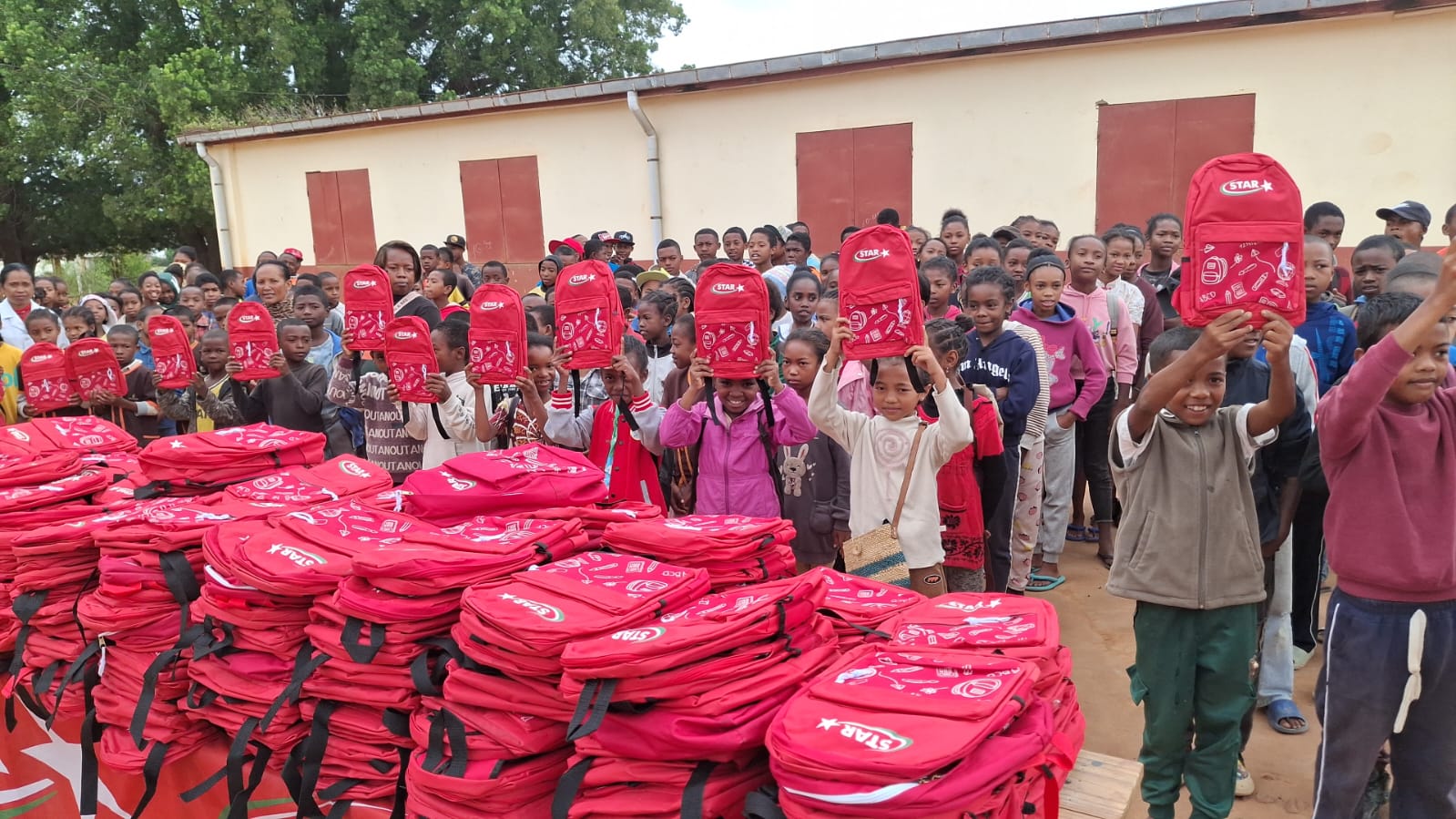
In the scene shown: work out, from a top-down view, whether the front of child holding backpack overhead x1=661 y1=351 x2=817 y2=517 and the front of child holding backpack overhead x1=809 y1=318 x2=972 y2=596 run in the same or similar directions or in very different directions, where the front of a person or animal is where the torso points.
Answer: same or similar directions

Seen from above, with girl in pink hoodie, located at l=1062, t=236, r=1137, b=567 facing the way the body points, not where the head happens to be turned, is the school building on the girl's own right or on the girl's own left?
on the girl's own right

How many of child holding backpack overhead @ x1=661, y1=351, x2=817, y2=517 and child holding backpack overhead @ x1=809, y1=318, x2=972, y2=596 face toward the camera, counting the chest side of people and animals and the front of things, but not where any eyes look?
2

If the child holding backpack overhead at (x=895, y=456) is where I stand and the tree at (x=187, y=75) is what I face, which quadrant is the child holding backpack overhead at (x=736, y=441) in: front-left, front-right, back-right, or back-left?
front-left

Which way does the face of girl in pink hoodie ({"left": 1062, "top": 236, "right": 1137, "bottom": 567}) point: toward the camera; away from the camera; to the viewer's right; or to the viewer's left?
toward the camera

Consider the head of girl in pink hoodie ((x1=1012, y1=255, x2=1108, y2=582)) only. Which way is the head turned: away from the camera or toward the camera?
toward the camera

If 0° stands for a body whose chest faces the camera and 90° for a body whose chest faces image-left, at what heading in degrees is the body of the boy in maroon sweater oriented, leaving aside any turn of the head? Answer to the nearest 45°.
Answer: approximately 315°

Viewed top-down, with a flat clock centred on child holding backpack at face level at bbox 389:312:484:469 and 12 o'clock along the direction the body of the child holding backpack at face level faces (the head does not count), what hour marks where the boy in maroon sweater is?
The boy in maroon sweater is roughly at 9 o'clock from the child holding backpack at face level.

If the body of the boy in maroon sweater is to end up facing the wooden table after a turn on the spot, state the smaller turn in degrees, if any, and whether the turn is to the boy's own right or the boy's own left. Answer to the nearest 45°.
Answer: approximately 90° to the boy's own right

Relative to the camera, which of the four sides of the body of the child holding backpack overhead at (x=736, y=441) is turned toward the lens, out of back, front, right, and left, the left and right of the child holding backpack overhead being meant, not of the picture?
front

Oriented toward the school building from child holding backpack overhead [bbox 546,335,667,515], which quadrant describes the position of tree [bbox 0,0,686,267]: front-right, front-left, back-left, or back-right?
front-left

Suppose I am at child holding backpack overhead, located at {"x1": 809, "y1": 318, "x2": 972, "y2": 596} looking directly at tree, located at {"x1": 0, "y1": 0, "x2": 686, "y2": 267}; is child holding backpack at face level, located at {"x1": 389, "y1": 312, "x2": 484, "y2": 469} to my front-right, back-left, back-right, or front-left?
front-left

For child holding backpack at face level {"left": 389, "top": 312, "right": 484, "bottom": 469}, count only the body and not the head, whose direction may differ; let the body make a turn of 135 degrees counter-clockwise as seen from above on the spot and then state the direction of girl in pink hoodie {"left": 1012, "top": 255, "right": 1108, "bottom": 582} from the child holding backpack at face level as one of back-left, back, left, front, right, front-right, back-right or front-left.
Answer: front

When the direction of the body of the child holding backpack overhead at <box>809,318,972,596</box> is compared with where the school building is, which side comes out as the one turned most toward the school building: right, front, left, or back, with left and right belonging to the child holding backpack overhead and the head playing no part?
back
